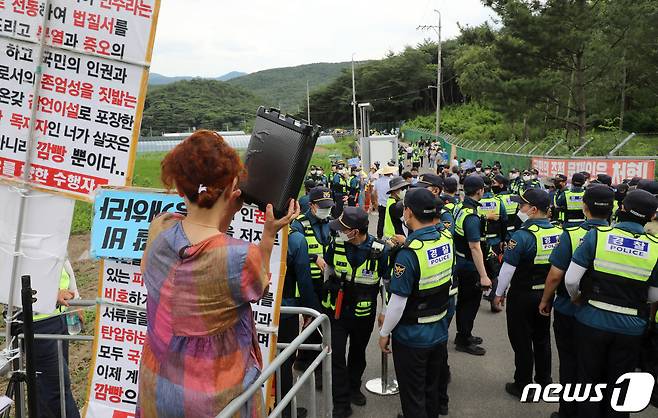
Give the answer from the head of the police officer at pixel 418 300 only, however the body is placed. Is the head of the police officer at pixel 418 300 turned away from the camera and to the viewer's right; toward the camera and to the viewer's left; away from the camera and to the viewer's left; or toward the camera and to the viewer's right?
away from the camera and to the viewer's left

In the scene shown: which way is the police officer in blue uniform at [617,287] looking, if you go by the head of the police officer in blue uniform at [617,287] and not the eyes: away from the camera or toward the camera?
away from the camera

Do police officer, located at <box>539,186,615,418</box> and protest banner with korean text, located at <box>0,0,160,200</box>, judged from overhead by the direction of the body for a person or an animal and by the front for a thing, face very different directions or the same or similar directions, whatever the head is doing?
very different directions

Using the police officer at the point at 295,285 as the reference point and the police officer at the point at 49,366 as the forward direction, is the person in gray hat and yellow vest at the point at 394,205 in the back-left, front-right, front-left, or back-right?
back-right

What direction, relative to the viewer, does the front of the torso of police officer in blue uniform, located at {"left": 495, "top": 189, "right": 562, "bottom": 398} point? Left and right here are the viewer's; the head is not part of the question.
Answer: facing away from the viewer and to the left of the viewer

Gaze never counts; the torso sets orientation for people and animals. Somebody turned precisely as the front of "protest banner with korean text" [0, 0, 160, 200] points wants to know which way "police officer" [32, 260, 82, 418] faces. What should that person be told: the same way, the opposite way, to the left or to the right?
to the left

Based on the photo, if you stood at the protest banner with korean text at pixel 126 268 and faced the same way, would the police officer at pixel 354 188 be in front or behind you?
behind

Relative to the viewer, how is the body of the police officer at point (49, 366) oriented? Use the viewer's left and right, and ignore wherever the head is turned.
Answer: facing to the right of the viewer

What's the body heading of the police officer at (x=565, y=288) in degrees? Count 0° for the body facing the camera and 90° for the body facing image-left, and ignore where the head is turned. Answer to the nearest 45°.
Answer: approximately 135°

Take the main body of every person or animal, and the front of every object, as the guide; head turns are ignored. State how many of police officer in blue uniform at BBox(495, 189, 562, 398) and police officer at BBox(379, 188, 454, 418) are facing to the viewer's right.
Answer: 0

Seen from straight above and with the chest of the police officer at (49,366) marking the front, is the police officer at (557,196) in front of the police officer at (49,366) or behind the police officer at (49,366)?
in front

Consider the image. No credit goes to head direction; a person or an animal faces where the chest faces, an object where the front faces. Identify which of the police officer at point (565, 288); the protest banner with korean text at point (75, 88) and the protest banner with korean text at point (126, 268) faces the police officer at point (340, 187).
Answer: the police officer at point (565, 288)

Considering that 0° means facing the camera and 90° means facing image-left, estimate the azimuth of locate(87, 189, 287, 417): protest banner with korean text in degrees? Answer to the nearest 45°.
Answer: approximately 0°
